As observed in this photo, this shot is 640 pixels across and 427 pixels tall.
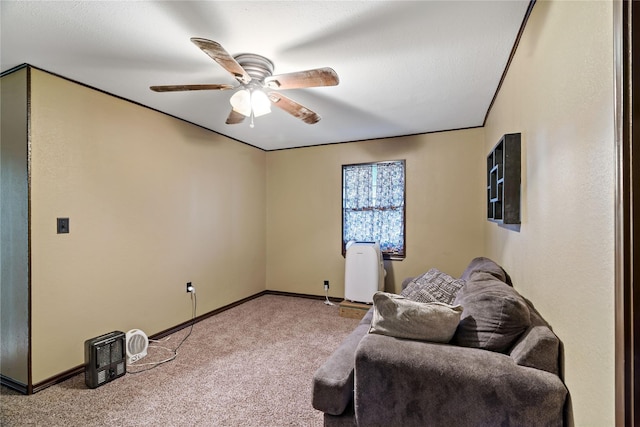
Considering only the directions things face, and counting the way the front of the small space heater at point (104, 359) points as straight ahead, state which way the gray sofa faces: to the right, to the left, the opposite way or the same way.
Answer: the opposite way

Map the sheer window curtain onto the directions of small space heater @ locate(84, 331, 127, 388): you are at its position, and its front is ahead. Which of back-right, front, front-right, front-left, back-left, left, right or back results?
front-left

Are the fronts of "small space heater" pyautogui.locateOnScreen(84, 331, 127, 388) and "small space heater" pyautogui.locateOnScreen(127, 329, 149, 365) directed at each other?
no

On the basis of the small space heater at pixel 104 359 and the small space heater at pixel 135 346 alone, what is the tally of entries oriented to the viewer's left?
0

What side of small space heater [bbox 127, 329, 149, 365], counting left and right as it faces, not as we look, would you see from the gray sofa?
front

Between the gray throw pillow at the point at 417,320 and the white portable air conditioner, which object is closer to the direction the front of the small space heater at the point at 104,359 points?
the gray throw pillow

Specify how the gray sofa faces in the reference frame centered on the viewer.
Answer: facing to the left of the viewer

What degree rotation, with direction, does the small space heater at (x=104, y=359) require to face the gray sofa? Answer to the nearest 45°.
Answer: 0° — it already faces it

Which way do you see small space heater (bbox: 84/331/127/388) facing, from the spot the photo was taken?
facing the viewer and to the right of the viewer

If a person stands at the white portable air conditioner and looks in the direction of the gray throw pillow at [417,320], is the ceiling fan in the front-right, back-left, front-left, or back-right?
front-right

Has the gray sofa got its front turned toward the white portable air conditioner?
no

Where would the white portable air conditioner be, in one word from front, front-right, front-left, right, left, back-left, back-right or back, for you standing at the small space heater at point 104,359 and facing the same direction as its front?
front-left

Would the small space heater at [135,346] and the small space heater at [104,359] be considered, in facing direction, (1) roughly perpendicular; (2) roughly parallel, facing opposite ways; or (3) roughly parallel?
roughly parallel
